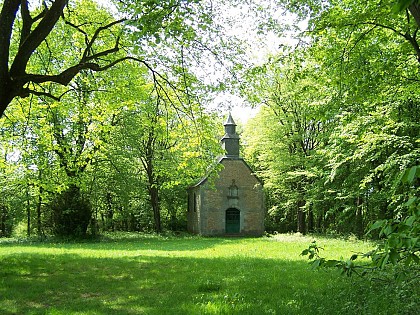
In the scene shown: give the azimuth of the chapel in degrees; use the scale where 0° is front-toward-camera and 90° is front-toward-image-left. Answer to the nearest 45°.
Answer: approximately 0°
